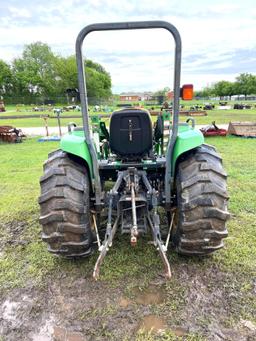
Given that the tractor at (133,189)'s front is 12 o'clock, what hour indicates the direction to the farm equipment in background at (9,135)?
The farm equipment in background is roughly at 11 o'clock from the tractor.

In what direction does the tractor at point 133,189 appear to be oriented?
away from the camera

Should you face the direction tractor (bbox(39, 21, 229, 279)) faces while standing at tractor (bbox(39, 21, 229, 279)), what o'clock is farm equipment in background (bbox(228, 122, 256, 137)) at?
The farm equipment in background is roughly at 1 o'clock from the tractor.
